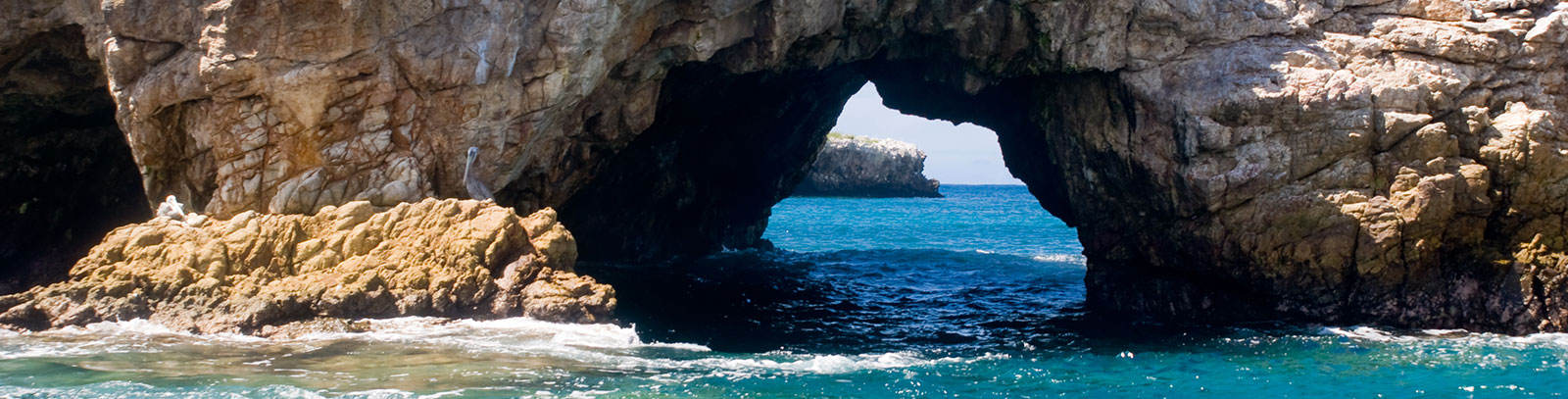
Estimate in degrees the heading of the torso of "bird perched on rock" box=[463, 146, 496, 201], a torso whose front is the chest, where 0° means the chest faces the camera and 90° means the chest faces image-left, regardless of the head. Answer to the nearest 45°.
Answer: approximately 90°

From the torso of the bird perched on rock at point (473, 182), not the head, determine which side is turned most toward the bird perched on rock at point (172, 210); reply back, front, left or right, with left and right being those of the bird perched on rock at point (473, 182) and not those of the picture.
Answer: front
